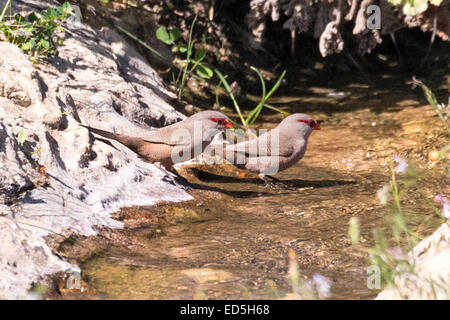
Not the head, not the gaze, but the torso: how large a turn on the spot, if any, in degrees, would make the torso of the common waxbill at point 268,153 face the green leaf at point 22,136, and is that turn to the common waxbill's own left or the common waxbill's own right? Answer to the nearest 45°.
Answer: approximately 135° to the common waxbill's own right

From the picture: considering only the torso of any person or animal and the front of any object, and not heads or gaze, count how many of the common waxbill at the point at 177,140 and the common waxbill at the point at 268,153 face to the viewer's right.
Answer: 2

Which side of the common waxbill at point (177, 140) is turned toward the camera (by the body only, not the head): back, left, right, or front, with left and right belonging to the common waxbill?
right

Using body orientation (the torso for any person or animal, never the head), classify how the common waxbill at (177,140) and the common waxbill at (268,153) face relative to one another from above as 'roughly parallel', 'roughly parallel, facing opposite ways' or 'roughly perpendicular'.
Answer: roughly parallel

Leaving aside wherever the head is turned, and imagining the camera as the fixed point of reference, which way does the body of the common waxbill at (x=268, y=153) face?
to the viewer's right

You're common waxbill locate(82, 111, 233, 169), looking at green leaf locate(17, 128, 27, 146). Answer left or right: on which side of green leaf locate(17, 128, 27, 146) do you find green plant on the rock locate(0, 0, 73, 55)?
right

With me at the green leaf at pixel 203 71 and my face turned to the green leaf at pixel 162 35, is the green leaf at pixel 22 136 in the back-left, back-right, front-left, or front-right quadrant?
front-left

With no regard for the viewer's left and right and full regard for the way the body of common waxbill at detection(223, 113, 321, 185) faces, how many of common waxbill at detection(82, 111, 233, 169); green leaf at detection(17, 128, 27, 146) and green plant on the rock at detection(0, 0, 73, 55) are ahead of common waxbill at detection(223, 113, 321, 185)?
0

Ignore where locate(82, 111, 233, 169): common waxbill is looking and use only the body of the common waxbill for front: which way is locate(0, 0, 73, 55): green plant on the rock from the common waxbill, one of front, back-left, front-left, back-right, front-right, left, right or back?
back

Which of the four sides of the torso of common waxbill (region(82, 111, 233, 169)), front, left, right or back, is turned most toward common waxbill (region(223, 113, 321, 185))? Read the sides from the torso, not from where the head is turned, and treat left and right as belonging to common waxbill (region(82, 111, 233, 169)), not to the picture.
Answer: front
